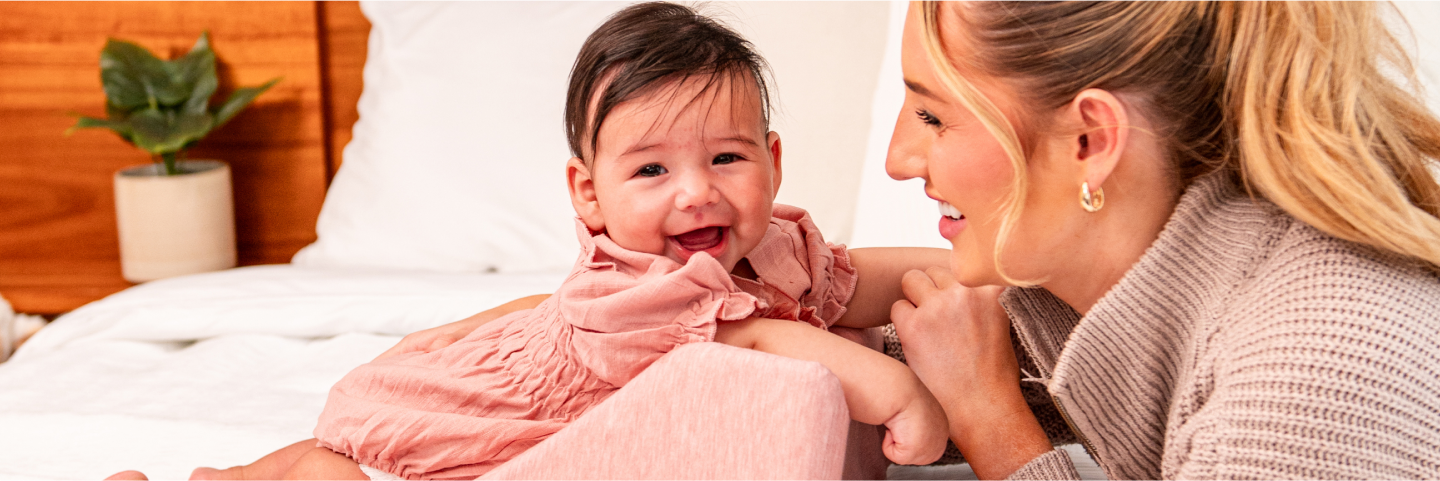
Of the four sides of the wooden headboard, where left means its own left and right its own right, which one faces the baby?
front

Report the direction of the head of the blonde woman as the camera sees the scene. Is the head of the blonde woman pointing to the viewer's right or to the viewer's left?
to the viewer's left

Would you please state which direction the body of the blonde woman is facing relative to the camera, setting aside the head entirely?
to the viewer's left

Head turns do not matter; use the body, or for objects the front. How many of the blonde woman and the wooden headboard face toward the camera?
1

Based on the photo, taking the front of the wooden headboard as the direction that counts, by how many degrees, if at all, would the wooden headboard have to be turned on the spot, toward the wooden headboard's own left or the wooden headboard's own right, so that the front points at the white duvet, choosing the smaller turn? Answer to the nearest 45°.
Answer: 0° — it already faces it

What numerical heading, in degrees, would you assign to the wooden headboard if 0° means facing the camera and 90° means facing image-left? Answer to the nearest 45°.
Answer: approximately 0°

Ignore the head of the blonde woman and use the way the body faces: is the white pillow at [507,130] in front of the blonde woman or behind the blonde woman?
in front
